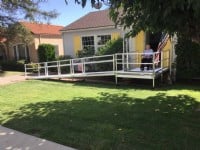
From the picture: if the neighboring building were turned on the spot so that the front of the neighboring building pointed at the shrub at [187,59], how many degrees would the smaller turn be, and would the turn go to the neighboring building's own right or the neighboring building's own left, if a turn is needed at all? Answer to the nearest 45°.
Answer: approximately 45° to the neighboring building's own left

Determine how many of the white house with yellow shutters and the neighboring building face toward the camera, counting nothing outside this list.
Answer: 2

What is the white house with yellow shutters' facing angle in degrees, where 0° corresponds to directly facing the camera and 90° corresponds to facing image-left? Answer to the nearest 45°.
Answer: approximately 0°

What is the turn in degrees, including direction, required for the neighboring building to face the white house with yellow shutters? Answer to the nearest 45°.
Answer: approximately 45° to its left
